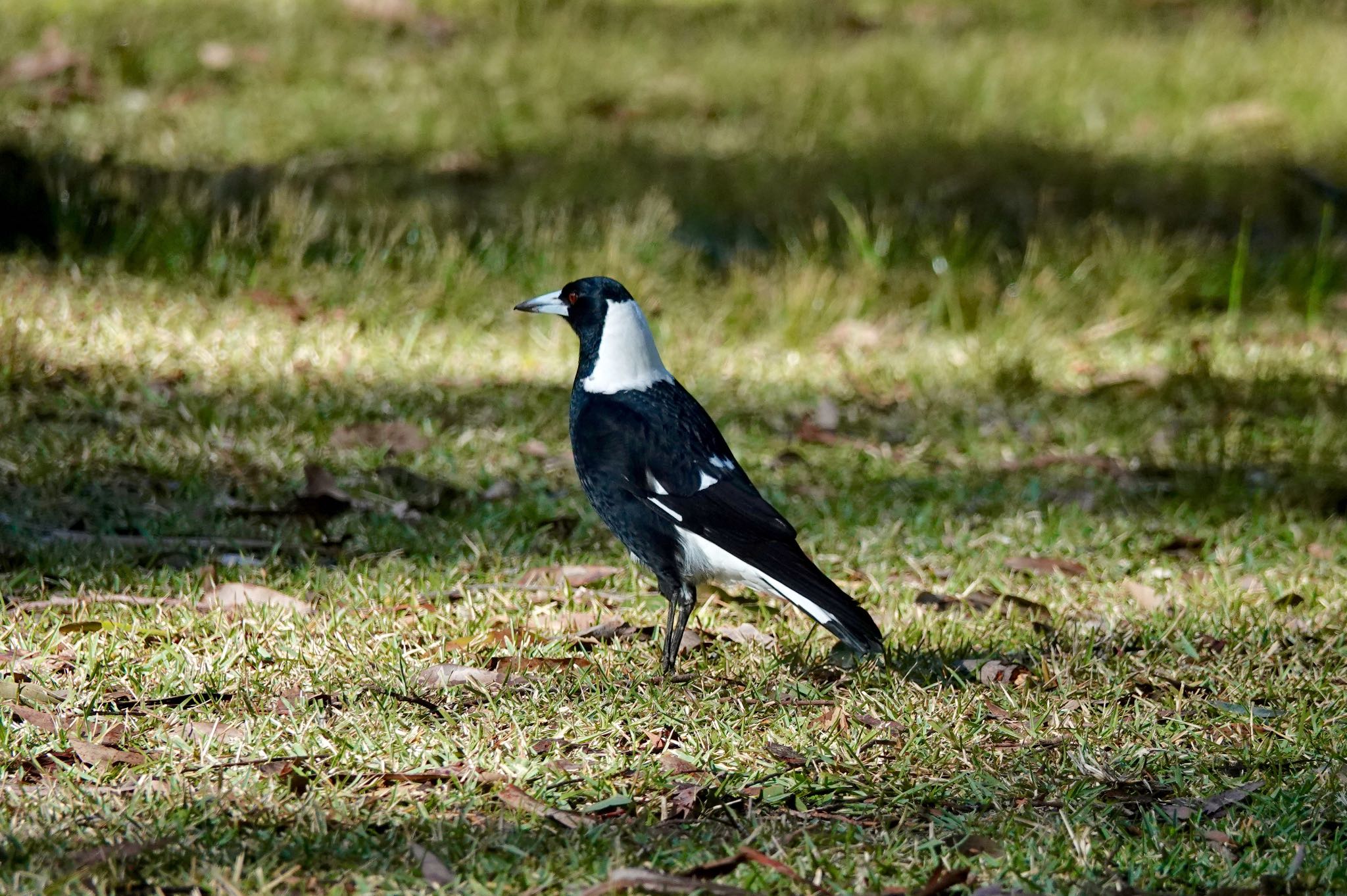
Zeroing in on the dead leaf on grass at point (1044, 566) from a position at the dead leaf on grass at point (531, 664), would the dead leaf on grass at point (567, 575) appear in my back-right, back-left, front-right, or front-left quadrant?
front-left

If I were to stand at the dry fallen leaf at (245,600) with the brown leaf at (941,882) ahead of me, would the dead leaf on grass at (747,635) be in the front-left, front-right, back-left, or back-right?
front-left

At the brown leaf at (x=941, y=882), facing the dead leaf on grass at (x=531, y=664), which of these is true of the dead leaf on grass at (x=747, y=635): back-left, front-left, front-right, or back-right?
front-right

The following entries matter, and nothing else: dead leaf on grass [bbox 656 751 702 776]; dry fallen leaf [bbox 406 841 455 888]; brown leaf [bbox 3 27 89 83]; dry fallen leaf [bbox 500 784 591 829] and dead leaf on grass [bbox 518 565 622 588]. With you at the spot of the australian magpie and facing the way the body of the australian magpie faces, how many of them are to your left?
3

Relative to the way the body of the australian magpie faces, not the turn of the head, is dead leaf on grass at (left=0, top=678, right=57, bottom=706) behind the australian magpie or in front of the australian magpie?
in front

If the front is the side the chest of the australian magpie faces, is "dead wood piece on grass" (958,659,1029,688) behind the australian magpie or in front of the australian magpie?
behind

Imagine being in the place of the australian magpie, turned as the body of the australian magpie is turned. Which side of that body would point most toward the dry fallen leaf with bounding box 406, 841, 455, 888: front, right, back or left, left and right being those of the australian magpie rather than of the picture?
left

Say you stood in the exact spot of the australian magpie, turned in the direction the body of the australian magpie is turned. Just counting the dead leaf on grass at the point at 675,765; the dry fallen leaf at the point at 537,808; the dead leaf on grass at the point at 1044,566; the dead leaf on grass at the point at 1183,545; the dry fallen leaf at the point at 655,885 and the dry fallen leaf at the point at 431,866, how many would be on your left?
4

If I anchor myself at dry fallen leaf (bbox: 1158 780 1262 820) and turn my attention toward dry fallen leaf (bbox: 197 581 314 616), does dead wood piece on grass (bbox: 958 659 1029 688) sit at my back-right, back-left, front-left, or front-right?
front-right

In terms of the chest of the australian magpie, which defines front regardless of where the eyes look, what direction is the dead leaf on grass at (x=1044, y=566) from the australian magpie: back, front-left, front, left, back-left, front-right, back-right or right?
back-right

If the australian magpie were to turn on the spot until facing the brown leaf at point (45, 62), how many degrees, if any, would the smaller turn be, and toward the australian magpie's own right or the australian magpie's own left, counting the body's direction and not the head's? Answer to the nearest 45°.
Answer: approximately 45° to the australian magpie's own right

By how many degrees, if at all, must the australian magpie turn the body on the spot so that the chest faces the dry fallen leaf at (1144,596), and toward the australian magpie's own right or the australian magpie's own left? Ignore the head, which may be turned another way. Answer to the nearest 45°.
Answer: approximately 135° to the australian magpie's own right

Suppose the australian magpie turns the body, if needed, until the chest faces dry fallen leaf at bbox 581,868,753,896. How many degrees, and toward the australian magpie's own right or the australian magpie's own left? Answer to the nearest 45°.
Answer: approximately 90° to the australian magpie's own left

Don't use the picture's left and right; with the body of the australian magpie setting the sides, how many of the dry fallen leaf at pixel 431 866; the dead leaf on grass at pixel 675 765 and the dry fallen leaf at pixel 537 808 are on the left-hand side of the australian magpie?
3

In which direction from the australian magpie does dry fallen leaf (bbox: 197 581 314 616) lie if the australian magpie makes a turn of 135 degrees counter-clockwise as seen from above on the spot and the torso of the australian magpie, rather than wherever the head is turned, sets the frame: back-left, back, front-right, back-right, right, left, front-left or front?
back-right

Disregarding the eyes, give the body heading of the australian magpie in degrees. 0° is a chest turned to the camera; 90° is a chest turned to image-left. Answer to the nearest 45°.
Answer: approximately 90°

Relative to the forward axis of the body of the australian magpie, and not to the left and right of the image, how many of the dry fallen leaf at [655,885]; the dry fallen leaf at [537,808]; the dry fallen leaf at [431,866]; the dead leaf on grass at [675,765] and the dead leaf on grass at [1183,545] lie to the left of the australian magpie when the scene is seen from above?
4
